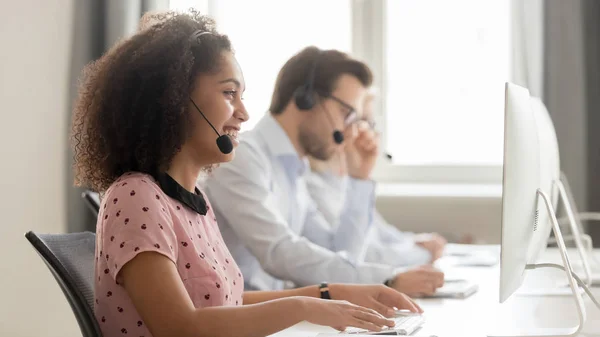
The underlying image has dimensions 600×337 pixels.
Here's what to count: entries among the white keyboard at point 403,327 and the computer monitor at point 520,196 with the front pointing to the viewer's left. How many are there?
2

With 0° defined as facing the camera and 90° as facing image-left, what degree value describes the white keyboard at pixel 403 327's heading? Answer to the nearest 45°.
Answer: approximately 90°

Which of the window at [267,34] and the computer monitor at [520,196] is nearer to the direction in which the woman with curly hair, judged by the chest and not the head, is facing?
the computer monitor

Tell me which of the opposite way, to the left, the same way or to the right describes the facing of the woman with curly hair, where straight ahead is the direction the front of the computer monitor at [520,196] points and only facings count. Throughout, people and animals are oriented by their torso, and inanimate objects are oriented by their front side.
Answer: the opposite way

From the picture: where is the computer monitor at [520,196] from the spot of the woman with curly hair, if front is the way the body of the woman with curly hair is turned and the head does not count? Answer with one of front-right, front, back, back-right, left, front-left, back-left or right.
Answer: front

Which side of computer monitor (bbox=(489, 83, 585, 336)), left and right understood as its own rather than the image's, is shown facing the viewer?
left

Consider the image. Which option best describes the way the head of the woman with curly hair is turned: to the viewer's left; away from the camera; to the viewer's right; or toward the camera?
to the viewer's right

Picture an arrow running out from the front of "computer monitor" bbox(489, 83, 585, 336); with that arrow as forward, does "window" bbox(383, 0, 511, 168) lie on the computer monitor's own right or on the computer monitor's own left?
on the computer monitor's own right

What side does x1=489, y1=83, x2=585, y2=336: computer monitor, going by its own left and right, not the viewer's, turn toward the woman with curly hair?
front

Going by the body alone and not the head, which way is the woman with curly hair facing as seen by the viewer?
to the viewer's right

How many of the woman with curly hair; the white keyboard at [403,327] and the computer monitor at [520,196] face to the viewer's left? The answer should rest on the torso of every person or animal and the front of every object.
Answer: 2

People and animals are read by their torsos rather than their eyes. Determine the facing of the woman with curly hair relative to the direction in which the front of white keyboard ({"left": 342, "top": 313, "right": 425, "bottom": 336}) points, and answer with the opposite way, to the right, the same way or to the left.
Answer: the opposite way
